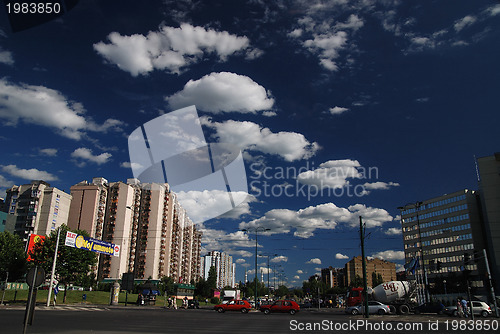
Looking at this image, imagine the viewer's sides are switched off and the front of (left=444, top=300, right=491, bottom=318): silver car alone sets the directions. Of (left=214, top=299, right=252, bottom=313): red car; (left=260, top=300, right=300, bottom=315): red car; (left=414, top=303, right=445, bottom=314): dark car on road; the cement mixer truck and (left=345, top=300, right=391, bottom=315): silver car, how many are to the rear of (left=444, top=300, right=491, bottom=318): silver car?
0

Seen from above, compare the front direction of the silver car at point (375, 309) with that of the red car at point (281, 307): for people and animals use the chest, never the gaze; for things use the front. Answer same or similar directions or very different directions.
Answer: same or similar directions

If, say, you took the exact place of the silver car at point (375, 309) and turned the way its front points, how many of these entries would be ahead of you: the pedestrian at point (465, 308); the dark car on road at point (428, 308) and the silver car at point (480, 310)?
0

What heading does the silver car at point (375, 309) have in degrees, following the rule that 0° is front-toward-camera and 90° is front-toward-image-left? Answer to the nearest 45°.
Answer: approximately 90°

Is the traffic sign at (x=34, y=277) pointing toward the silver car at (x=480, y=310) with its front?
no

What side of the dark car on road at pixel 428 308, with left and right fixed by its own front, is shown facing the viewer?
left

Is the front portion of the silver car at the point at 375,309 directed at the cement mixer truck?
no

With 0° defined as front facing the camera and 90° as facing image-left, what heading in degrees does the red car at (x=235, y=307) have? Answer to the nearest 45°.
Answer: approximately 90°

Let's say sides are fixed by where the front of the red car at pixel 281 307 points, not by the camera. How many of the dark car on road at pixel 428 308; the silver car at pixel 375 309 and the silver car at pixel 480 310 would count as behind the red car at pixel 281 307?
3

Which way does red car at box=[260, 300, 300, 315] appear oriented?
to the viewer's left

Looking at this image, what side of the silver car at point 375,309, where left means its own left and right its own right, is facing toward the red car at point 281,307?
front

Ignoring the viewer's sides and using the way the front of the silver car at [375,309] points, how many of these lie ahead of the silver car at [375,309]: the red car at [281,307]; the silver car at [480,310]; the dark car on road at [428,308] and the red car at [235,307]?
2

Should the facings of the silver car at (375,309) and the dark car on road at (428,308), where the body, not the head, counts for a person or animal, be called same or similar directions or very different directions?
same or similar directions

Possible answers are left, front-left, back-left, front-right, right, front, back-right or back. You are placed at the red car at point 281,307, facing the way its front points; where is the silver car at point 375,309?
back
